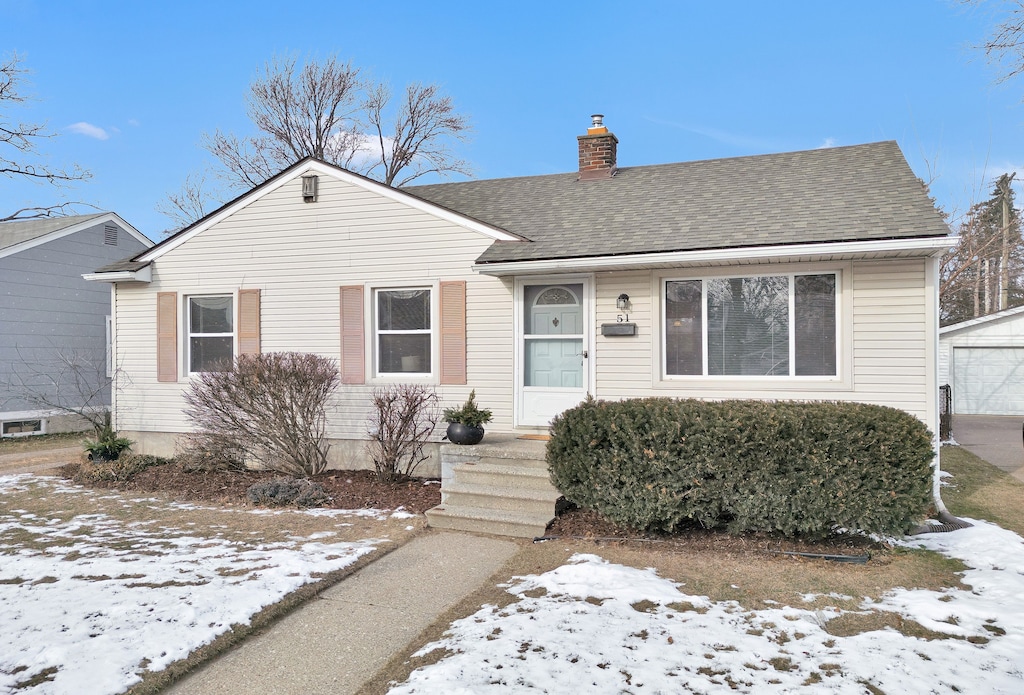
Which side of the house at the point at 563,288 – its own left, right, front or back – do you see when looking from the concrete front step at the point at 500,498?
front

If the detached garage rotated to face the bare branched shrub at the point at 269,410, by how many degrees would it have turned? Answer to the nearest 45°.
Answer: approximately 45° to its right

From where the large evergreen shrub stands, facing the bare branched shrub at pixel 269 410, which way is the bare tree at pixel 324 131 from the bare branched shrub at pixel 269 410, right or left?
right

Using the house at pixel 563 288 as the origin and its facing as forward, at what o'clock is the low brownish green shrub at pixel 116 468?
The low brownish green shrub is roughly at 3 o'clock from the house.

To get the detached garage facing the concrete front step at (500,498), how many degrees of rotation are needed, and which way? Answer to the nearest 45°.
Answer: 0° — it already faces it

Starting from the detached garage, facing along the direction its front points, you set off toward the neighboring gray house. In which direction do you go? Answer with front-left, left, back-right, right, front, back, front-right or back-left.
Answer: front-right

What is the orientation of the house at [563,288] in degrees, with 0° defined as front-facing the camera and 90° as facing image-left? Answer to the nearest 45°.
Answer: approximately 0°

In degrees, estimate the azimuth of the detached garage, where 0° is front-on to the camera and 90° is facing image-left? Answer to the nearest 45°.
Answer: approximately 0°

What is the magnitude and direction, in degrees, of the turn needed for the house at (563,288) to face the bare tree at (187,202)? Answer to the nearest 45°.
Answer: approximately 135° to its right

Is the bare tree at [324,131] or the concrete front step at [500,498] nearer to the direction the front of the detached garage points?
the concrete front step

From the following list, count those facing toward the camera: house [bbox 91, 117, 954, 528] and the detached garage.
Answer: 2
